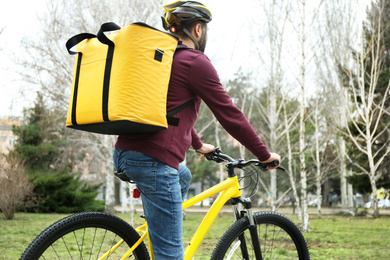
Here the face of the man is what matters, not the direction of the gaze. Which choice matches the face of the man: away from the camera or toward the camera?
away from the camera

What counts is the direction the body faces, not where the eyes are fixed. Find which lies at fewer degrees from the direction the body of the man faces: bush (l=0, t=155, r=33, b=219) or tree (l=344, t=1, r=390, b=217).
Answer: the tree

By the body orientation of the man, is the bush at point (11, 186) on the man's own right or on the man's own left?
on the man's own left

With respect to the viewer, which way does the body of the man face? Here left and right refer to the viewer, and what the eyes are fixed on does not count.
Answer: facing away from the viewer and to the right of the viewer
